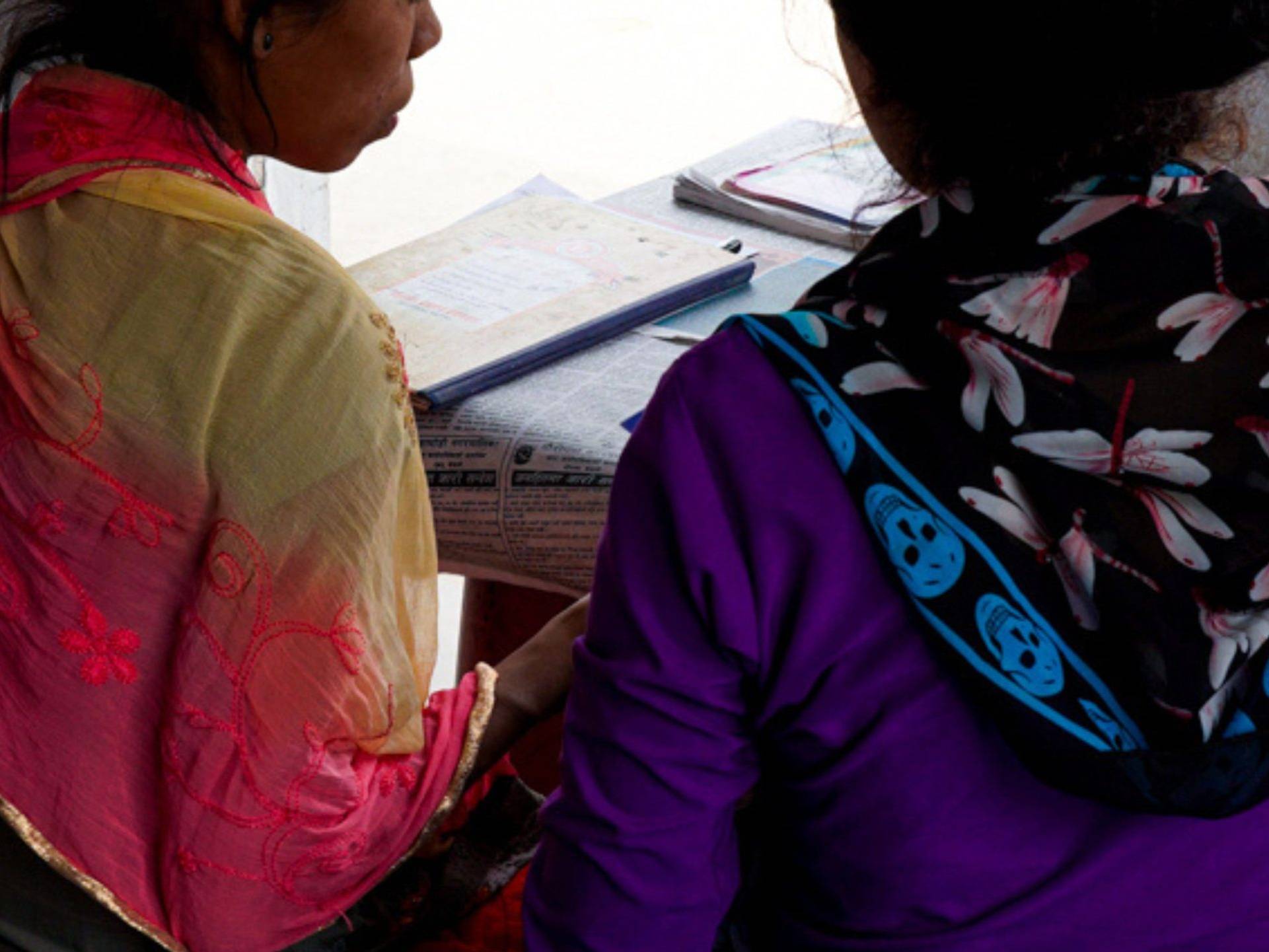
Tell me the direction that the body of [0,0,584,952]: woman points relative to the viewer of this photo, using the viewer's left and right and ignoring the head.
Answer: facing away from the viewer and to the right of the viewer

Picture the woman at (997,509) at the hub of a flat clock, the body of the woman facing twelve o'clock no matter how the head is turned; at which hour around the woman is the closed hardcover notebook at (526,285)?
The closed hardcover notebook is roughly at 11 o'clock from the woman.

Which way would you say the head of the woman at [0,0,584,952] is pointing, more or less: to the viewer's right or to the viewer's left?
to the viewer's right

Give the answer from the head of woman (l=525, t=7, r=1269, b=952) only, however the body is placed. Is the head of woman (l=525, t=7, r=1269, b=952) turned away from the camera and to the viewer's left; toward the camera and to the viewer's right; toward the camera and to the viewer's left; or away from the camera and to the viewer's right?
away from the camera and to the viewer's left

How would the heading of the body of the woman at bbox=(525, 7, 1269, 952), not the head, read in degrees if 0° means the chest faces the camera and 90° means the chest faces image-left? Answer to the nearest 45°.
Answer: approximately 180°

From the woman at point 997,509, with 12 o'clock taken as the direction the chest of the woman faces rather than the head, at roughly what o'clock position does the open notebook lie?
The open notebook is roughly at 12 o'clock from the woman.

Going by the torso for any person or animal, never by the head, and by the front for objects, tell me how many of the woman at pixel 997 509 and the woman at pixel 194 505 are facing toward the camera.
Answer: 0
